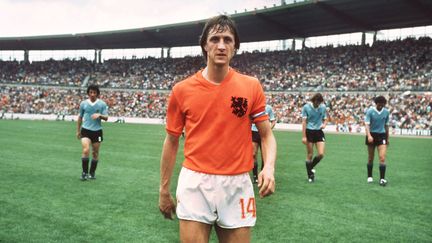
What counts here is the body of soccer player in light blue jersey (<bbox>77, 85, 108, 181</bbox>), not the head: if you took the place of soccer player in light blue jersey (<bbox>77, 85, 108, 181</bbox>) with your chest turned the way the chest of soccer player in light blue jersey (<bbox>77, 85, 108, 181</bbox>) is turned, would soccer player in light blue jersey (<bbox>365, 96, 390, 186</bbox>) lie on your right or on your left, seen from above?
on your left

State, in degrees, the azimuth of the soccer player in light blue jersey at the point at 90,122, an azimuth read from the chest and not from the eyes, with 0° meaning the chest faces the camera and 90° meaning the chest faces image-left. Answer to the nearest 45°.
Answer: approximately 0°

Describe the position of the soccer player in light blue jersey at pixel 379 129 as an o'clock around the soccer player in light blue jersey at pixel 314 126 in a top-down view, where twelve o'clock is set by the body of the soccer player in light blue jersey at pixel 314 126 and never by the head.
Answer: the soccer player in light blue jersey at pixel 379 129 is roughly at 9 o'clock from the soccer player in light blue jersey at pixel 314 126.

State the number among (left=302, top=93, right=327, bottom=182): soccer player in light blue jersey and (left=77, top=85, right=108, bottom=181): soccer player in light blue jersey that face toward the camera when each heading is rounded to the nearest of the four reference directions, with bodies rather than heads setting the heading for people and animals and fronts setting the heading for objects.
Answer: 2

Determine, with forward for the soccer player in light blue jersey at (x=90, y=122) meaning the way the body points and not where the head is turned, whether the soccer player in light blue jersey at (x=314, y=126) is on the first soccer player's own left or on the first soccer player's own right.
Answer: on the first soccer player's own left

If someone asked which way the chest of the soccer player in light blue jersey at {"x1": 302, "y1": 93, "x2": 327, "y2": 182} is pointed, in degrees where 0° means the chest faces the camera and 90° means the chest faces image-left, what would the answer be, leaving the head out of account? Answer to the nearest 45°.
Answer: approximately 0°

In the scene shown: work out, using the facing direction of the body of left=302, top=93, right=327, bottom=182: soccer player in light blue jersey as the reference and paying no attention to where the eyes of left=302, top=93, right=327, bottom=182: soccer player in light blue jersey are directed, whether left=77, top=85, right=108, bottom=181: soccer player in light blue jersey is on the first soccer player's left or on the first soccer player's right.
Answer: on the first soccer player's right
